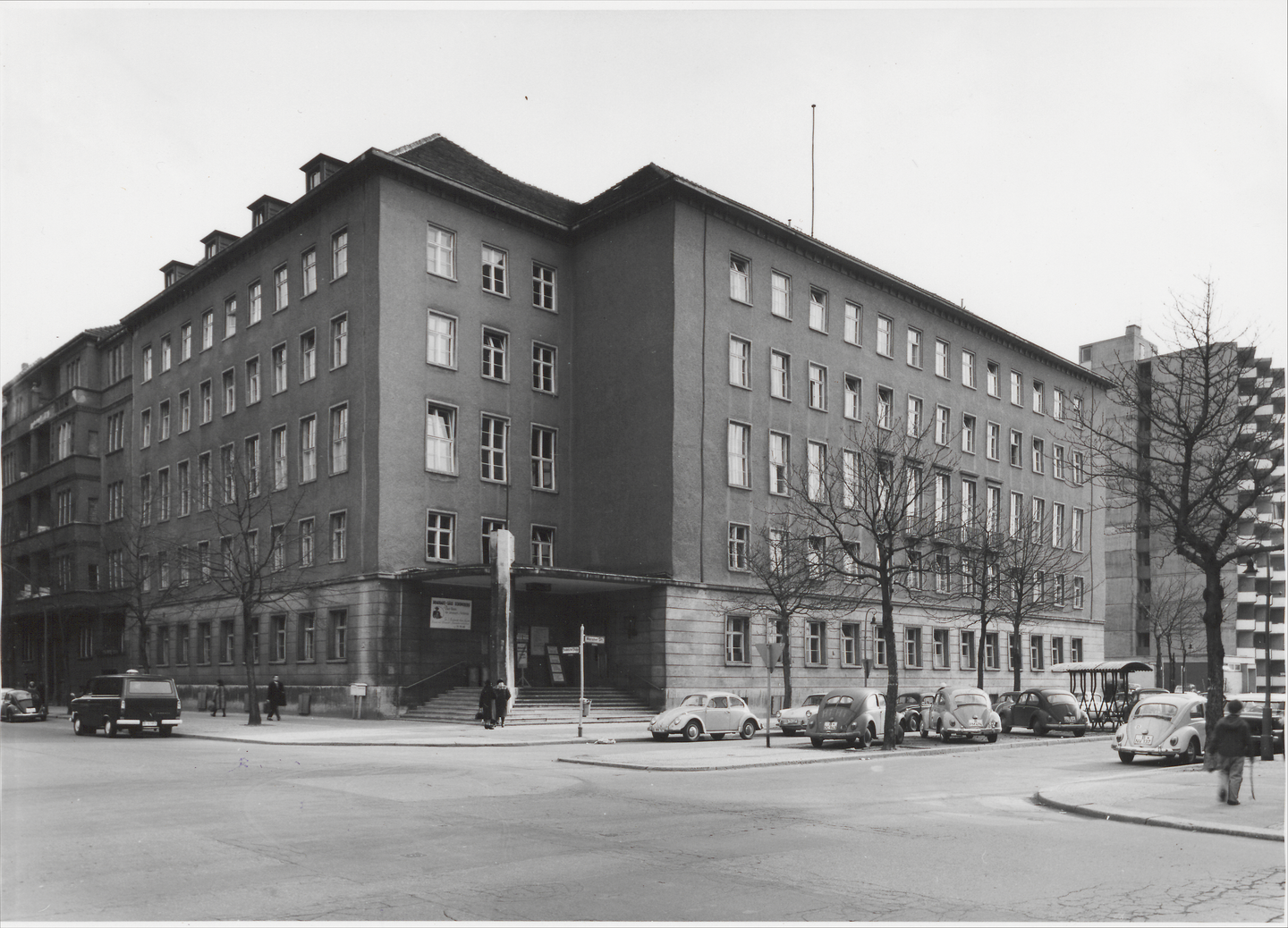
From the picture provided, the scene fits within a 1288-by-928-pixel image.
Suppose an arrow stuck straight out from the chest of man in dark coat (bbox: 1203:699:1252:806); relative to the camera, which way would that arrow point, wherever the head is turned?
away from the camera

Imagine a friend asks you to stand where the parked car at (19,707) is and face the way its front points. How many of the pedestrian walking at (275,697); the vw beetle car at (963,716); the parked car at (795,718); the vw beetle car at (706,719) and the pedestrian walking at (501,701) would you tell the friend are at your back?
5

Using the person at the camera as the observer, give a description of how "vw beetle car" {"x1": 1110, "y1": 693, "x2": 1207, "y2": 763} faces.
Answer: facing away from the viewer and to the right of the viewer

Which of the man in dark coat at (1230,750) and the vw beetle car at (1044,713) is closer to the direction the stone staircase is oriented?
the man in dark coat
